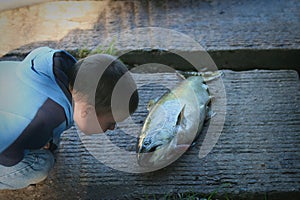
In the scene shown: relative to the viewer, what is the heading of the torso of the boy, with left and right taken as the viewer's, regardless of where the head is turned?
facing to the right of the viewer

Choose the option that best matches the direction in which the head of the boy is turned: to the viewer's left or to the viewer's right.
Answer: to the viewer's right

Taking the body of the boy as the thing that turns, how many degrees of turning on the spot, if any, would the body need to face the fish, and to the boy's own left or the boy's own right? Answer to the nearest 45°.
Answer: approximately 45° to the boy's own left
